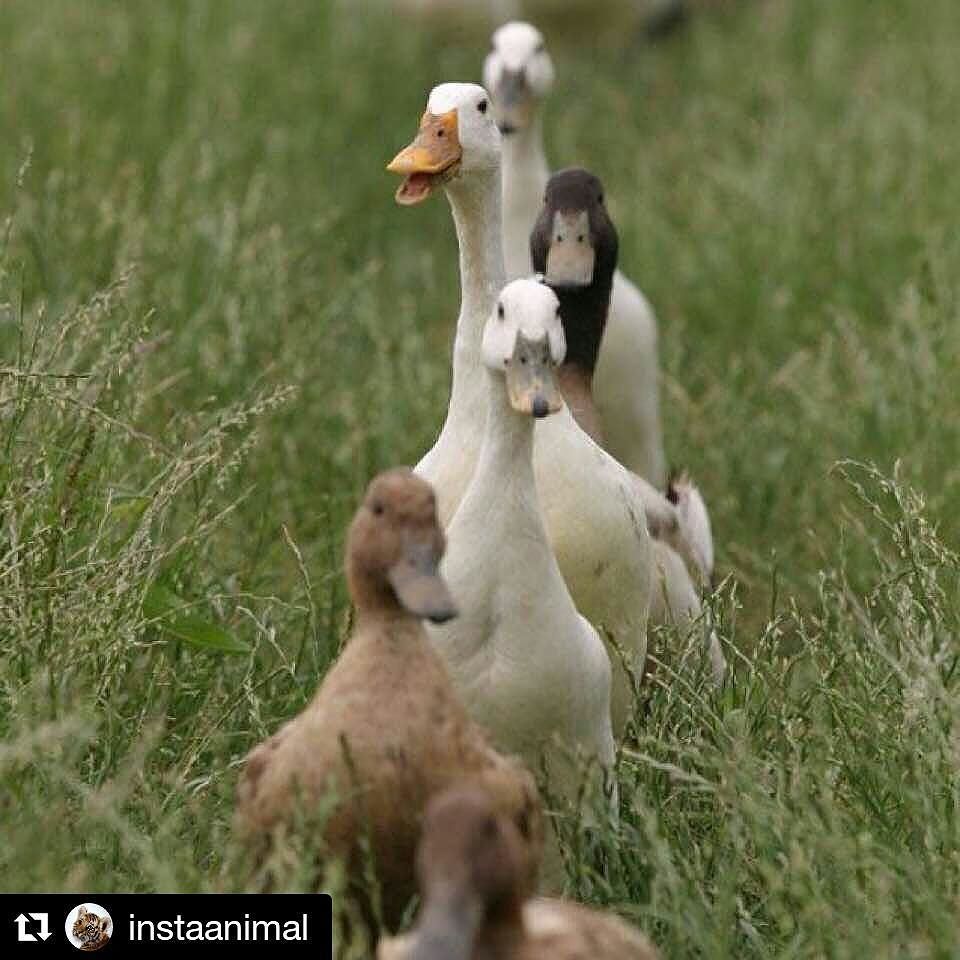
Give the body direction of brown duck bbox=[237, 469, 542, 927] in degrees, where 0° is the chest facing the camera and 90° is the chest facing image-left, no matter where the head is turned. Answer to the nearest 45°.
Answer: approximately 0°

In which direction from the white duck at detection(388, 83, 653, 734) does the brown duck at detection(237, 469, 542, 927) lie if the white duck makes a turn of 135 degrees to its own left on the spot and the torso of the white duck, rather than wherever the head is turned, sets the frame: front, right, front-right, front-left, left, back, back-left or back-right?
right

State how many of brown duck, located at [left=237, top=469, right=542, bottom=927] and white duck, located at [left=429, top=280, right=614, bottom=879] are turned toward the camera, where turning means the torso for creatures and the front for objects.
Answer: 2

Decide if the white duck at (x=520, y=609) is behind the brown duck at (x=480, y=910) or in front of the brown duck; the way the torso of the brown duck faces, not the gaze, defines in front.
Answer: behind

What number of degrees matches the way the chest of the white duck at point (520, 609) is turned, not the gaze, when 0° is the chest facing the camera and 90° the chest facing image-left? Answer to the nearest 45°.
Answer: approximately 0°

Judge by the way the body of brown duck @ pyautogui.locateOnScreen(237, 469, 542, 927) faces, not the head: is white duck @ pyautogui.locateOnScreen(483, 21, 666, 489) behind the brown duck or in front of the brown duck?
behind

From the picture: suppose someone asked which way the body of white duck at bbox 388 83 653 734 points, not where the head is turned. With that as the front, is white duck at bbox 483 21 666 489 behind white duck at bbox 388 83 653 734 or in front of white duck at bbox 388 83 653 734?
behind

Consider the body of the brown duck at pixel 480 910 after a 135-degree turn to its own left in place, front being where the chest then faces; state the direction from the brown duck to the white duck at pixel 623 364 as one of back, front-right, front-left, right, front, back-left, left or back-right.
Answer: left

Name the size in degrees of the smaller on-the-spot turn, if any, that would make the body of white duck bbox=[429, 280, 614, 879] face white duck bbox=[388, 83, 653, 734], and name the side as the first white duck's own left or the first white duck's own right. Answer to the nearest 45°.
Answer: approximately 180°

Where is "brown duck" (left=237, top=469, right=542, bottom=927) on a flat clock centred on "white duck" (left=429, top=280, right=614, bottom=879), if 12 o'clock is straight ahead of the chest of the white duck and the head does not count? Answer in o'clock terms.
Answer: The brown duck is roughly at 1 o'clock from the white duck.

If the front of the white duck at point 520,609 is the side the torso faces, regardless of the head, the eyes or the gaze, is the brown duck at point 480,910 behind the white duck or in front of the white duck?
in front
